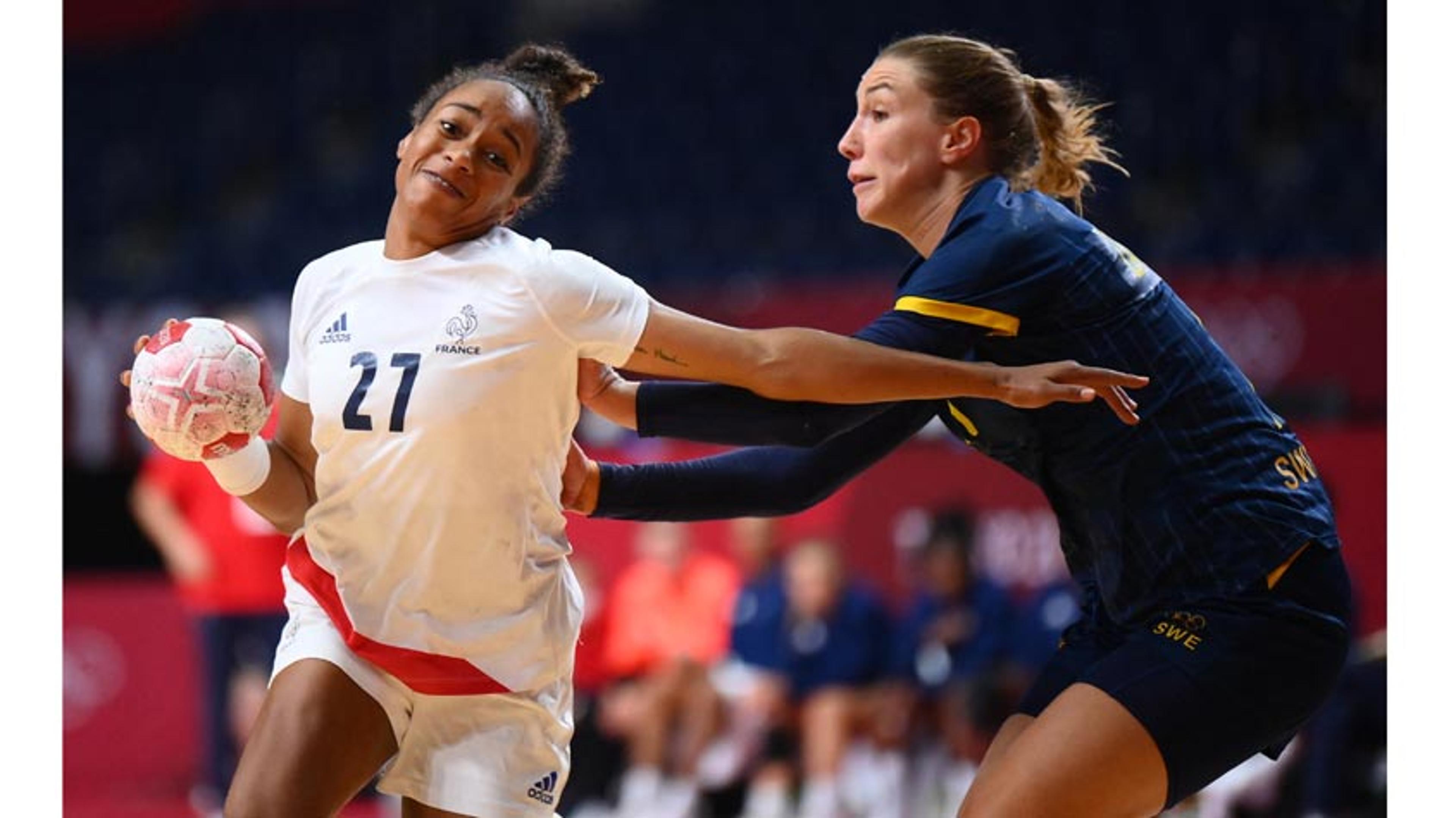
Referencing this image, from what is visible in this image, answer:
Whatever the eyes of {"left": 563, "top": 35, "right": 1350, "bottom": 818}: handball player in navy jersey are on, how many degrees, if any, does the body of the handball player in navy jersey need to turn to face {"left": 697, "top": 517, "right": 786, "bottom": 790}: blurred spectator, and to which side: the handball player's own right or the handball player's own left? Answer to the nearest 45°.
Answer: approximately 90° to the handball player's own right

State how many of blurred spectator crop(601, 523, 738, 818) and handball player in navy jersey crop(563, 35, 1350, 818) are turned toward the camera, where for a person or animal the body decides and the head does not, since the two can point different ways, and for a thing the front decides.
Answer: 1

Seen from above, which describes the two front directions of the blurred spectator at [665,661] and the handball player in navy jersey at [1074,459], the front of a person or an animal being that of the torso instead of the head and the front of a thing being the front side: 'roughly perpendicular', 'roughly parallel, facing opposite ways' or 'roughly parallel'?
roughly perpendicular

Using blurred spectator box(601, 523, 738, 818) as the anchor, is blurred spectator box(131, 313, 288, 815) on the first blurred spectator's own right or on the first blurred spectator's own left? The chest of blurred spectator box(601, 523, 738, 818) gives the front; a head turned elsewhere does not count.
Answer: on the first blurred spectator's own right

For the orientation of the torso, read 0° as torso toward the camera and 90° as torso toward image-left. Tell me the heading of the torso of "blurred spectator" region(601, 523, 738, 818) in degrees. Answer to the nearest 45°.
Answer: approximately 0°

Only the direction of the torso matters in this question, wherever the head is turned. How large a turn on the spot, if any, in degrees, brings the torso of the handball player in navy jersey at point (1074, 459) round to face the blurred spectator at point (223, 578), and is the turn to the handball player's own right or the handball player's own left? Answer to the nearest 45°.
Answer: approximately 45° to the handball player's own right

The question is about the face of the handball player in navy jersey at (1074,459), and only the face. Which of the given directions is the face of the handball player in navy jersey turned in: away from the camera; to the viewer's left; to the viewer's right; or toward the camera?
to the viewer's left

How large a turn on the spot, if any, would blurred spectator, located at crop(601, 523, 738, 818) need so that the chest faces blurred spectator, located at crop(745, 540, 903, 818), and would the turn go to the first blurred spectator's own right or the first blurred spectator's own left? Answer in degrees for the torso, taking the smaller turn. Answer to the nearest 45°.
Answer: approximately 45° to the first blurred spectator's own left

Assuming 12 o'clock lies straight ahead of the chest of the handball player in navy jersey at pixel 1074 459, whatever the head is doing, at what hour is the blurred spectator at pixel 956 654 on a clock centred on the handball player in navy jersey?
The blurred spectator is roughly at 3 o'clock from the handball player in navy jersey.

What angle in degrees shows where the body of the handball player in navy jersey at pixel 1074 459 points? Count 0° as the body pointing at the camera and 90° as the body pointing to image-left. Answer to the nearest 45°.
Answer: approximately 90°

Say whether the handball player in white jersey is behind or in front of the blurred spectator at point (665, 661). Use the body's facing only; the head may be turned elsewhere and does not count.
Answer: in front
